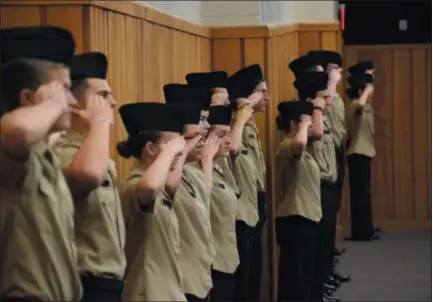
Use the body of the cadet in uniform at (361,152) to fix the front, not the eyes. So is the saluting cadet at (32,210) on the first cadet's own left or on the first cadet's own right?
on the first cadet's own right

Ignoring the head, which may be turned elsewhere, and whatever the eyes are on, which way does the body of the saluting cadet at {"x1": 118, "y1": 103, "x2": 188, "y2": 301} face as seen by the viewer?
to the viewer's right

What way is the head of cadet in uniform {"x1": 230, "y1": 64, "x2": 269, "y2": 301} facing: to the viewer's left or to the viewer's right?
to the viewer's right

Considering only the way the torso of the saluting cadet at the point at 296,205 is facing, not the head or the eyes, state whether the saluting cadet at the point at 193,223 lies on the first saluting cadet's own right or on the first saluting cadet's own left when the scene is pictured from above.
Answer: on the first saluting cadet's own right

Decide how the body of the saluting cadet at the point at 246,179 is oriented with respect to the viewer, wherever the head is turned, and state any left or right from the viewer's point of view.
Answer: facing to the right of the viewer

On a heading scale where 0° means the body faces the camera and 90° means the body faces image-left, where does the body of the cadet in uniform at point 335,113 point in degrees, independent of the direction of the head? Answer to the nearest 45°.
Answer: approximately 270°

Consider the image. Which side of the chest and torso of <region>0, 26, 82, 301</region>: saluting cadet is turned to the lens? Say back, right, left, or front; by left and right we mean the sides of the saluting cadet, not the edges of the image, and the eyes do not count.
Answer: right
